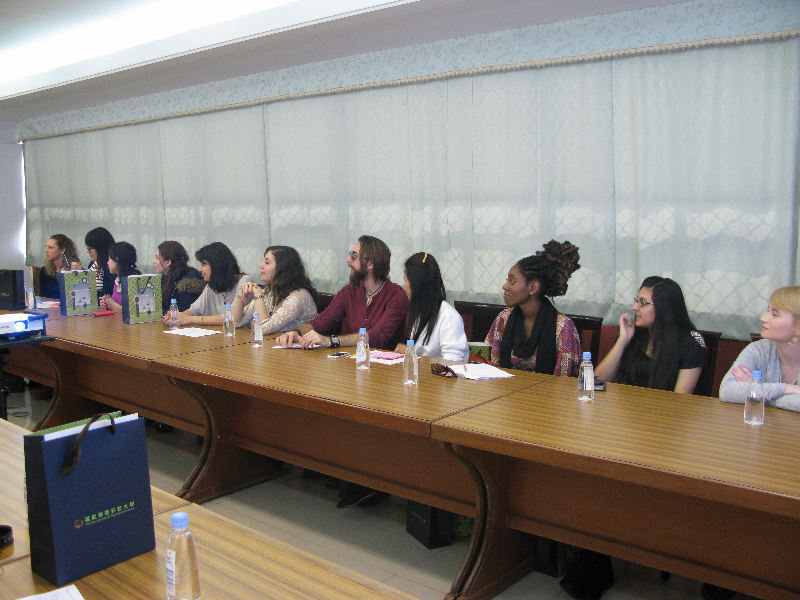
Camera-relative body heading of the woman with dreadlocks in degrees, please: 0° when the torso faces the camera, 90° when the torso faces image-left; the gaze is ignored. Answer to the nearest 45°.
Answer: approximately 45°

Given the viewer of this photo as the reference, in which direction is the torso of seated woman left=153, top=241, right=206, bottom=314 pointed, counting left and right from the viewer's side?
facing to the left of the viewer

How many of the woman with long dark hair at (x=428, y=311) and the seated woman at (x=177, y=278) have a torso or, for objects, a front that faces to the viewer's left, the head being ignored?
2

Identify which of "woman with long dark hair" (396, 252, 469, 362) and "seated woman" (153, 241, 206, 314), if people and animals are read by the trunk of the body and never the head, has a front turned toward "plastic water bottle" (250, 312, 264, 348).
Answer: the woman with long dark hair

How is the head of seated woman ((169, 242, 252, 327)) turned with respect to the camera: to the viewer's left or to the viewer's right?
to the viewer's left

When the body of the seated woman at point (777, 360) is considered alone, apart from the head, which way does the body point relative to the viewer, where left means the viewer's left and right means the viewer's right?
facing the viewer and to the left of the viewer

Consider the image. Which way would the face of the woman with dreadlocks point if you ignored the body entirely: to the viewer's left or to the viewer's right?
to the viewer's left

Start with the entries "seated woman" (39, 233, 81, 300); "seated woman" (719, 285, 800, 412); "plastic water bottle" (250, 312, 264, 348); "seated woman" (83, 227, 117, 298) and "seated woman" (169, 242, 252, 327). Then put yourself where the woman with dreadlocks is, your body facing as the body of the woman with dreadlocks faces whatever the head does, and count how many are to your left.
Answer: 1

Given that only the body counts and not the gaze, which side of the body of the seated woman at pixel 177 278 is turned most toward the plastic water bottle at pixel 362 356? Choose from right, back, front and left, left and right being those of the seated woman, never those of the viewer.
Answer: left

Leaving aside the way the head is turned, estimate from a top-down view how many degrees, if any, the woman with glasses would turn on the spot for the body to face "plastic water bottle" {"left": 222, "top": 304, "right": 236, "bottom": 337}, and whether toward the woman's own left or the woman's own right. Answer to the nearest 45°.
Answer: approximately 45° to the woman's own right

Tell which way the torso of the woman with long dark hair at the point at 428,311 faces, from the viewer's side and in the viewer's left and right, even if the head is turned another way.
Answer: facing to the left of the viewer
